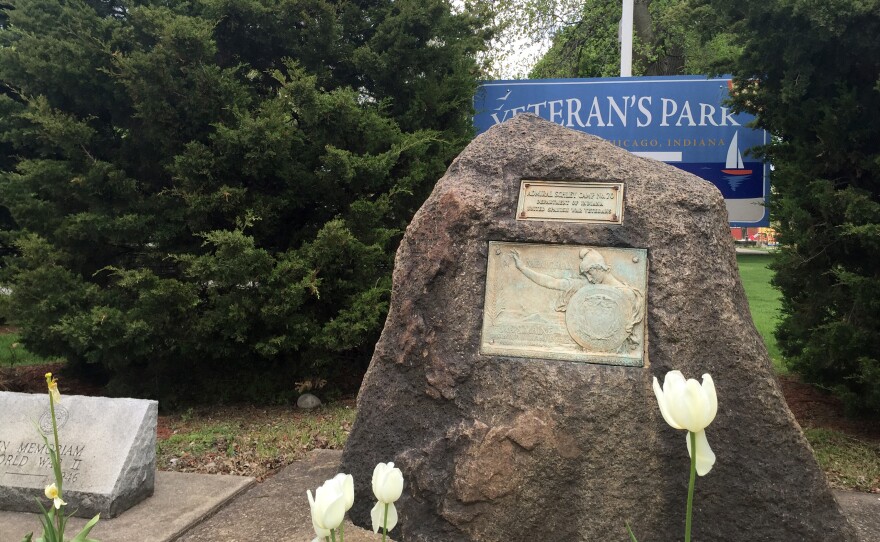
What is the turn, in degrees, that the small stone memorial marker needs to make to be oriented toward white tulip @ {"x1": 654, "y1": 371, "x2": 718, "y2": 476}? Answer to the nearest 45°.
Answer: approximately 45° to its left

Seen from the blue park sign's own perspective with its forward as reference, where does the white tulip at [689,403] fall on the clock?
The white tulip is roughly at 12 o'clock from the blue park sign.

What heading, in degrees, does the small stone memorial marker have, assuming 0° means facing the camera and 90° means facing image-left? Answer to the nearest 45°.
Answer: approximately 45°

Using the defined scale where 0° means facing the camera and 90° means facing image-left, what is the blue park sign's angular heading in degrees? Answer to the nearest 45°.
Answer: approximately 0°
